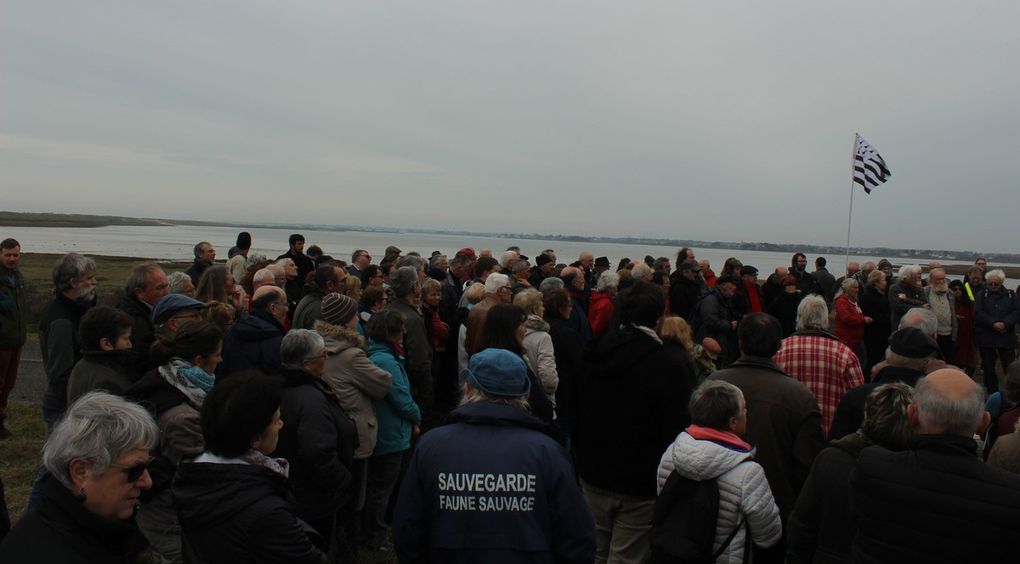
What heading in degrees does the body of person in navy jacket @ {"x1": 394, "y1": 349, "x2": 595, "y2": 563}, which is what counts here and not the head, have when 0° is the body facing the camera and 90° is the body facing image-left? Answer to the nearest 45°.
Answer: approximately 180°

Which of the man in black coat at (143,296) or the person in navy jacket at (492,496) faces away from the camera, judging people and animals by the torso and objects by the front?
the person in navy jacket

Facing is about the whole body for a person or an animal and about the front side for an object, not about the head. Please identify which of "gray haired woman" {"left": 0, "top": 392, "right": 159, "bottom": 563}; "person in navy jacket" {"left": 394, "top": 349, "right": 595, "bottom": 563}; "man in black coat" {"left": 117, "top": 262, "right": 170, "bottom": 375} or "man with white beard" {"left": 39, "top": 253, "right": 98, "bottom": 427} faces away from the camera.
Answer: the person in navy jacket

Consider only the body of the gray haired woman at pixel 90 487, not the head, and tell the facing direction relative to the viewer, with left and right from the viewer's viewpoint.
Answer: facing to the right of the viewer

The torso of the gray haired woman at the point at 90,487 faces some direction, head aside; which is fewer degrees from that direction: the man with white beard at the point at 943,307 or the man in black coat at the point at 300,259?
the man with white beard

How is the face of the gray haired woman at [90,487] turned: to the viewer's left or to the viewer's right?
to the viewer's right

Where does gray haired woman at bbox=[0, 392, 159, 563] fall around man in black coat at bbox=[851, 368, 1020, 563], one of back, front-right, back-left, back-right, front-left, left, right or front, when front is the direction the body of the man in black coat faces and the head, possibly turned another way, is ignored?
back-left

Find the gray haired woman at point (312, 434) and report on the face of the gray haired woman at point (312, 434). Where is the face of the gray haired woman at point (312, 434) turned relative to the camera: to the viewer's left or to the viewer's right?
to the viewer's right

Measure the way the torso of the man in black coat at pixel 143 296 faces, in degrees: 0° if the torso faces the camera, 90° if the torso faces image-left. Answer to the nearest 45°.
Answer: approximately 270°

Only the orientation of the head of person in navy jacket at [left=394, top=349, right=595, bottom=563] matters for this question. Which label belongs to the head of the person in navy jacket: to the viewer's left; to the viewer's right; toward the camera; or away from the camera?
away from the camera

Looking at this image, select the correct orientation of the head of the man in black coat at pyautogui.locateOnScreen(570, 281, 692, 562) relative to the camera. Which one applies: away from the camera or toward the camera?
away from the camera

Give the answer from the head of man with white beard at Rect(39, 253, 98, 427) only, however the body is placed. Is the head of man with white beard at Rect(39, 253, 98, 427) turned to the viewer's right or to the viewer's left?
to the viewer's right

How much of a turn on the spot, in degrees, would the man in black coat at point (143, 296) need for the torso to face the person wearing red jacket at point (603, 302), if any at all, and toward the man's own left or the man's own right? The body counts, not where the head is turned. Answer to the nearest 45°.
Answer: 0° — they already face them

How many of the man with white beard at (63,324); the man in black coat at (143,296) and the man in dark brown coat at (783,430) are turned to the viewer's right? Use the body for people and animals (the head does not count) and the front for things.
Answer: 2

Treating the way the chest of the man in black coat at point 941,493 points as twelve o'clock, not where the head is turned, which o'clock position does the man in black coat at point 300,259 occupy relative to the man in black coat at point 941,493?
the man in black coat at point 300,259 is roughly at 10 o'clock from the man in black coat at point 941,493.

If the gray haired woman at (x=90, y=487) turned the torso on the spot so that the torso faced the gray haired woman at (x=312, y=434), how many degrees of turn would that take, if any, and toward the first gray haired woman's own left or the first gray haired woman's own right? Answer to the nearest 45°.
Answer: approximately 45° to the first gray haired woman's own left

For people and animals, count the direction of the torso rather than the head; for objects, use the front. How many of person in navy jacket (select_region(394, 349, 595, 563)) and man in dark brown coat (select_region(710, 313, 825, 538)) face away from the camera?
2
